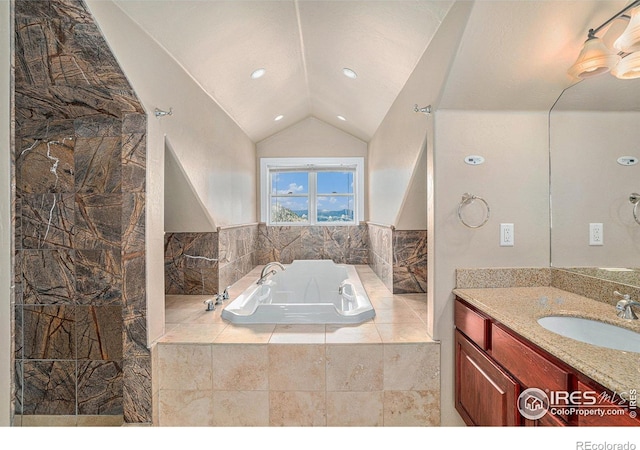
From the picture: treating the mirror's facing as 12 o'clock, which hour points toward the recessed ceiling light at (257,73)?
The recessed ceiling light is roughly at 1 o'clock from the mirror.

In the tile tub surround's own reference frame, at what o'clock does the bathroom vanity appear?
The bathroom vanity is roughly at 10 o'clock from the tile tub surround.

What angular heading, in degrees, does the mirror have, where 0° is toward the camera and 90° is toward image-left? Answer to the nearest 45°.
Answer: approximately 45°

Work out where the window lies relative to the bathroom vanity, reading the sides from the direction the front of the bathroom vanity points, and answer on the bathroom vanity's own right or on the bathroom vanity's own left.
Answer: on the bathroom vanity's own right
